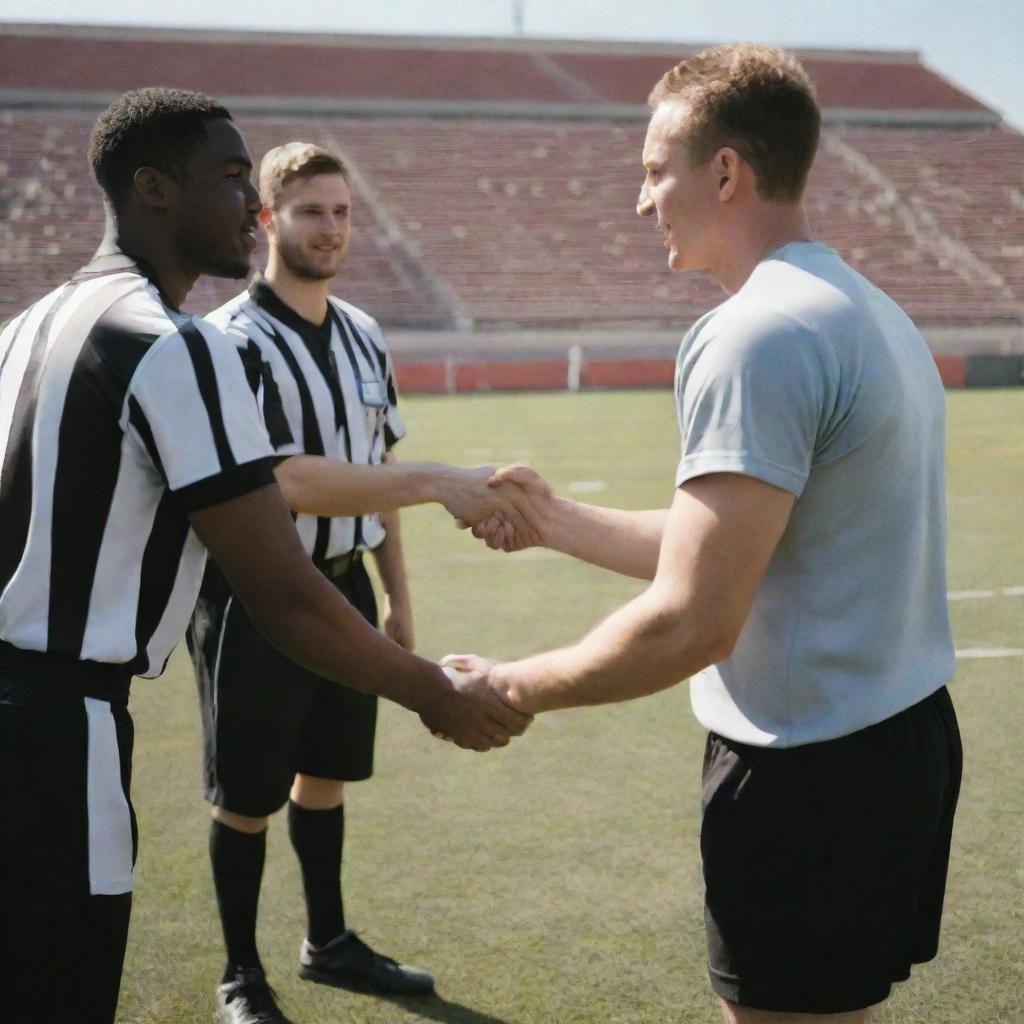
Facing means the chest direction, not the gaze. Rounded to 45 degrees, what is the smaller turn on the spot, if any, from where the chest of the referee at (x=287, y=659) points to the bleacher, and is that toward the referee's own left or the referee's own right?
approximately 135° to the referee's own left

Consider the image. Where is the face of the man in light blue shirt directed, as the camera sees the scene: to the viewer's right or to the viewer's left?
to the viewer's left

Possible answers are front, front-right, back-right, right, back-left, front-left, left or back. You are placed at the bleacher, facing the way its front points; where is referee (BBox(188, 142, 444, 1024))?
front

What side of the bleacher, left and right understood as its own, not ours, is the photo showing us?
front

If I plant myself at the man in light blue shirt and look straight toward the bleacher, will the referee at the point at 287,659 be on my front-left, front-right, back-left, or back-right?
front-left

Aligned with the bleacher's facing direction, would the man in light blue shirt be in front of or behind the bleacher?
in front

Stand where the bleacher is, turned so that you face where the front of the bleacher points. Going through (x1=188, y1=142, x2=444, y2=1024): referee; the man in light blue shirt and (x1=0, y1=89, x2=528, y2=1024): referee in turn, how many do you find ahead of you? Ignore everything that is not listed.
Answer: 3

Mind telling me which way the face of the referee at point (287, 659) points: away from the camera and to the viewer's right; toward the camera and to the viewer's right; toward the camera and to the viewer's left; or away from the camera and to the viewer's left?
toward the camera and to the viewer's right

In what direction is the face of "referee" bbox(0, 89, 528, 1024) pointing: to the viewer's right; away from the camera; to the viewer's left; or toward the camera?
to the viewer's right

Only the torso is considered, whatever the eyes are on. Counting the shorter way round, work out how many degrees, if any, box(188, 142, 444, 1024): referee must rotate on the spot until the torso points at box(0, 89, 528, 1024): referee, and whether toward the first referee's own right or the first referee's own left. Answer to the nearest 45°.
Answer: approximately 45° to the first referee's own right

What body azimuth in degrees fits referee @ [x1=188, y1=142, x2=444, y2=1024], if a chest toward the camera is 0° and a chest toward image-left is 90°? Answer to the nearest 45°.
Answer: approximately 315°

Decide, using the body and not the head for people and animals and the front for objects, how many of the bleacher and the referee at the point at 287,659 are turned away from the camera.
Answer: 0
